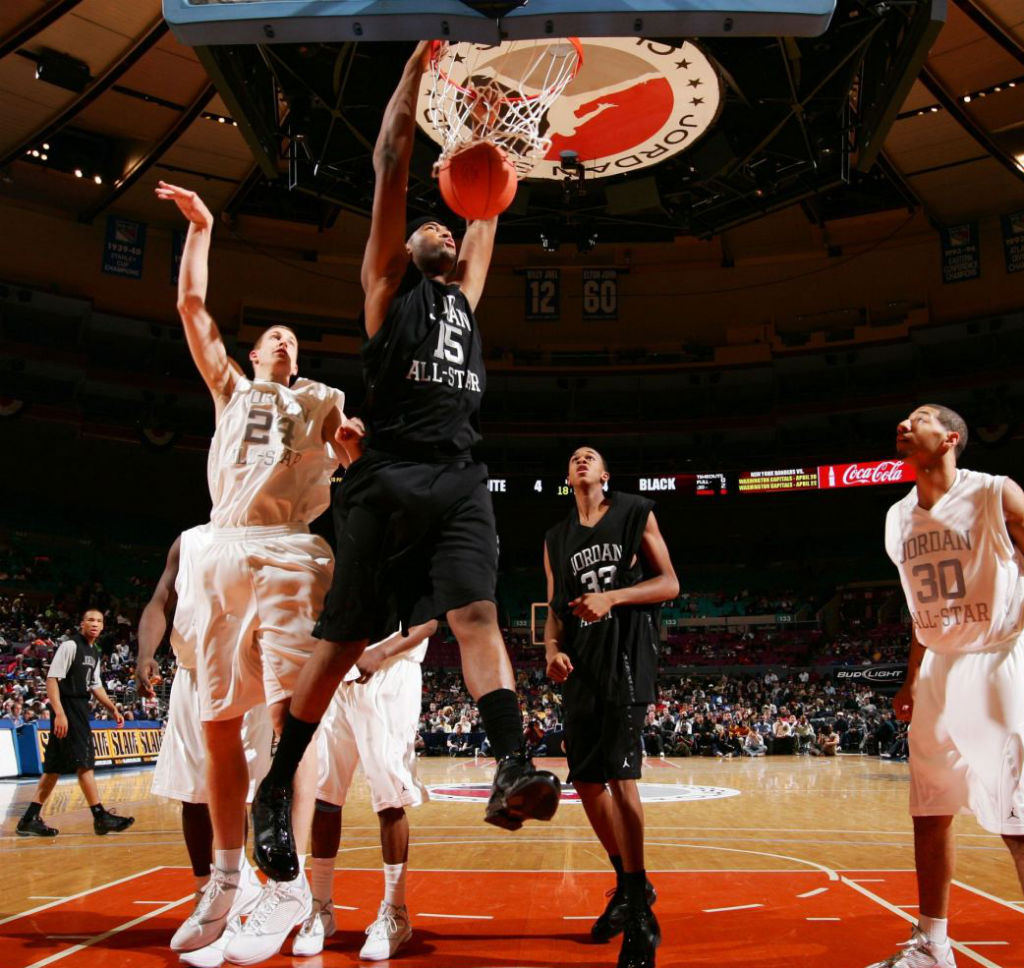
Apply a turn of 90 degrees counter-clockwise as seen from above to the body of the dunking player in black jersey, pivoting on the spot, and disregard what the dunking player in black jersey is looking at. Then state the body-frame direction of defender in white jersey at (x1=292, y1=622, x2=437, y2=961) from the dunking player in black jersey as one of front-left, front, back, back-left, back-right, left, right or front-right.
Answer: front-left

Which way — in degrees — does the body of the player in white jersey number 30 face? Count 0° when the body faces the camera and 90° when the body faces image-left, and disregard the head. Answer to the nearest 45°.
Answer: approximately 45°

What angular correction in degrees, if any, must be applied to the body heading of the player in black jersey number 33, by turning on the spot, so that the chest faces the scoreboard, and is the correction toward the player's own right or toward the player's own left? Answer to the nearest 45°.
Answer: approximately 135° to the player's own right

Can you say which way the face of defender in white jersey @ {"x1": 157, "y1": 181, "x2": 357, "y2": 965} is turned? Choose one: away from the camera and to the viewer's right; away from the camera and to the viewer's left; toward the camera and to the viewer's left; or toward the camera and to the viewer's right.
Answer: toward the camera and to the viewer's right

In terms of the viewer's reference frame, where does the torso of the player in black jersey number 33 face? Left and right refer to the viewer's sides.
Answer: facing the viewer and to the left of the viewer

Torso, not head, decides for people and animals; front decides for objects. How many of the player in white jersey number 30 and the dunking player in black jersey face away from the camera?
0

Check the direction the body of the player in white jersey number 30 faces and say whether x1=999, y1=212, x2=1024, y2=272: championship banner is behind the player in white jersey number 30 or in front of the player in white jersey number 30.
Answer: behind

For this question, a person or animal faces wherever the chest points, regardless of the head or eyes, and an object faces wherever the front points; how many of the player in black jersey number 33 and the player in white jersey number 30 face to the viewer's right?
0

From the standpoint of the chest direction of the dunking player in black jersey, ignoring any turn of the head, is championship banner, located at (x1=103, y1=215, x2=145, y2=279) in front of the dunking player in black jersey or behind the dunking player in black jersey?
behind
